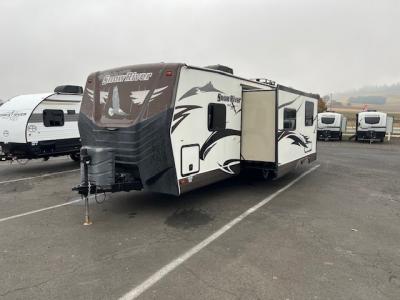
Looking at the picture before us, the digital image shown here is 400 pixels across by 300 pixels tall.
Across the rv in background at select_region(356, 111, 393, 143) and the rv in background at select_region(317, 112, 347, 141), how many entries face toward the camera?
2

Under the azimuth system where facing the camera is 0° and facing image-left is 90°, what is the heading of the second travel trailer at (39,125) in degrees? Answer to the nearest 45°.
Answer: approximately 45°

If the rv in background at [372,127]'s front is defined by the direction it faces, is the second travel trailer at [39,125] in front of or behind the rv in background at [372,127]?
in front

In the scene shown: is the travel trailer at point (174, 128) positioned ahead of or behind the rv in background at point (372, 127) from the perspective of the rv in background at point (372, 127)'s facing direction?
ahead

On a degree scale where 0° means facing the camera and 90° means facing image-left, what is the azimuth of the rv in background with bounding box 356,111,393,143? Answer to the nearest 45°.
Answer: approximately 0°

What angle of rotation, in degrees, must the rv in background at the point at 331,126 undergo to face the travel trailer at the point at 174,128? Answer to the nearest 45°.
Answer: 0° — it already faces it

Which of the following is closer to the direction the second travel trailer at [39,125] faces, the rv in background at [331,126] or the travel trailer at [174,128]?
the travel trailer

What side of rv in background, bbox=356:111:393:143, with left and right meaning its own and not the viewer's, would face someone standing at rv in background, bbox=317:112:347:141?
right
